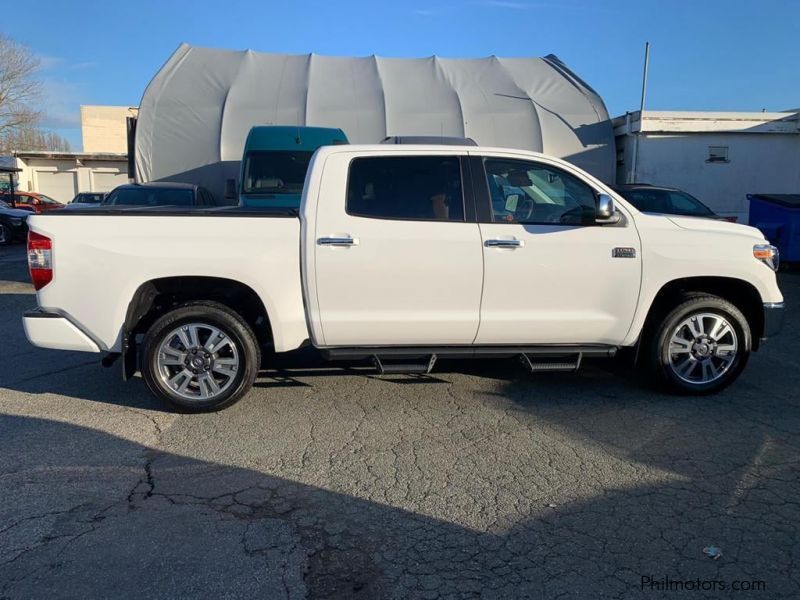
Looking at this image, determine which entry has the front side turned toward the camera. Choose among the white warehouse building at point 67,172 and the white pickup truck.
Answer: the white warehouse building

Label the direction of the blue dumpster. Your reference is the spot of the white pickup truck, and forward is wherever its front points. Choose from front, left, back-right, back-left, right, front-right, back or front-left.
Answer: front-left

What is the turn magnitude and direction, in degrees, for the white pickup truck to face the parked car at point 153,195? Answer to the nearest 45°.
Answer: approximately 135° to its left

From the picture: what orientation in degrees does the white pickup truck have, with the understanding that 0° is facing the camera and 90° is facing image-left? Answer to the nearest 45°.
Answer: approximately 270°

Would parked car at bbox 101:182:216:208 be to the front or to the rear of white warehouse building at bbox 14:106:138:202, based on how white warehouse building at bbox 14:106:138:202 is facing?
to the front

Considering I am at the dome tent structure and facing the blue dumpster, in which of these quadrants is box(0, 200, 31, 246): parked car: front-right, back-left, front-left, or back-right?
back-right

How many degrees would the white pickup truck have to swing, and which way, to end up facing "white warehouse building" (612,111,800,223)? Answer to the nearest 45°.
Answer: approximately 45° to its left

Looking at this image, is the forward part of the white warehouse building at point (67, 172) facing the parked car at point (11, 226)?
yes

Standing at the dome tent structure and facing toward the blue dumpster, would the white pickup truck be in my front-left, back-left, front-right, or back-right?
front-right

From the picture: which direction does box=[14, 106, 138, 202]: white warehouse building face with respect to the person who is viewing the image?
facing the viewer

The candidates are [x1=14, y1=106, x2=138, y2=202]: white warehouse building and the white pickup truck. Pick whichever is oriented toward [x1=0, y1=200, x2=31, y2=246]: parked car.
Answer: the white warehouse building

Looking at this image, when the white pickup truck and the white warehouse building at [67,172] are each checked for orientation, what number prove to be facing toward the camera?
1
